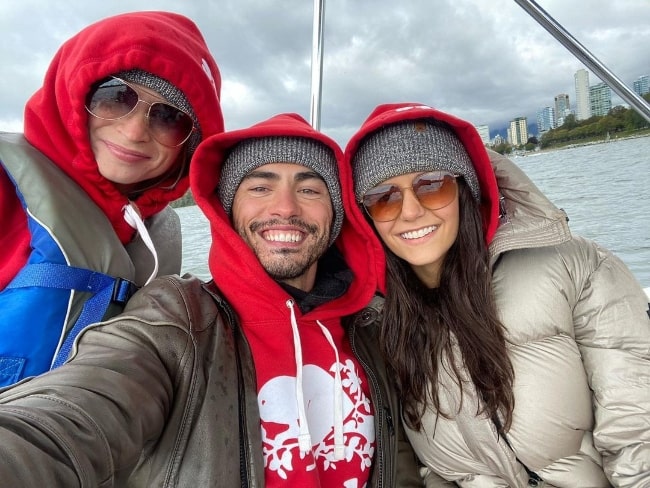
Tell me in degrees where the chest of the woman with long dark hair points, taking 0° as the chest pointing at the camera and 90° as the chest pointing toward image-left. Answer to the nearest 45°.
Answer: approximately 45°
